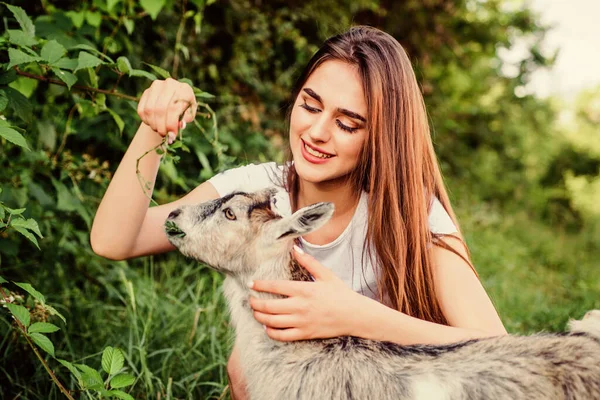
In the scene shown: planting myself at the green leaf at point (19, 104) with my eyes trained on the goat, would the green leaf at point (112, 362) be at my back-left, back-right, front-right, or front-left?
front-right

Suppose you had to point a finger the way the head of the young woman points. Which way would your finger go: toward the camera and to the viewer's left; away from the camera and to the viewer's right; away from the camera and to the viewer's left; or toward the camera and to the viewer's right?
toward the camera and to the viewer's left

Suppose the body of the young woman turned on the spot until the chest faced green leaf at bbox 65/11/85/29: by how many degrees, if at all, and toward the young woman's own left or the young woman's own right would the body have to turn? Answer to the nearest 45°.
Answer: approximately 45° to the young woman's own right

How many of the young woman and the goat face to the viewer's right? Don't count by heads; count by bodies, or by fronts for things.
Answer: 0

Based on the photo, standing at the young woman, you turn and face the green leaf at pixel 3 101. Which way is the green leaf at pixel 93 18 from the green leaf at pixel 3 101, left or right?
right

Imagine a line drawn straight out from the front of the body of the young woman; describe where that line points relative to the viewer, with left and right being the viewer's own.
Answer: facing the viewer and to the left of the viewer

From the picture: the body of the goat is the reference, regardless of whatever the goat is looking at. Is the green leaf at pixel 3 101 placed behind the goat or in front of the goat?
in front

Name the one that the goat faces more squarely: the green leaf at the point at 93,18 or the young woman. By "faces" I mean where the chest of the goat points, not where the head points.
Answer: the green leaf

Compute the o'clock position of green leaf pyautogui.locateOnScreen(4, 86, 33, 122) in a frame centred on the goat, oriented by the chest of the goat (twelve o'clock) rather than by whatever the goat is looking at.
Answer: The green leaf is roughly at 12 o'clock from the goat.

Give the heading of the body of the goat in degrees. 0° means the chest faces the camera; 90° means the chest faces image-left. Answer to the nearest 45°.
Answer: approximately 90°

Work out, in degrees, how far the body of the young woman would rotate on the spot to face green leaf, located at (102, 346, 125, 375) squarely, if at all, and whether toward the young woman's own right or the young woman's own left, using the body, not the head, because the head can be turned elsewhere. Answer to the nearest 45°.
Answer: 0° — they already face it

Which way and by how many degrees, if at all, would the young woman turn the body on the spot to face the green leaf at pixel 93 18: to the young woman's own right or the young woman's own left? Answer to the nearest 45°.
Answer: approximately 45° to the young woman's own right
